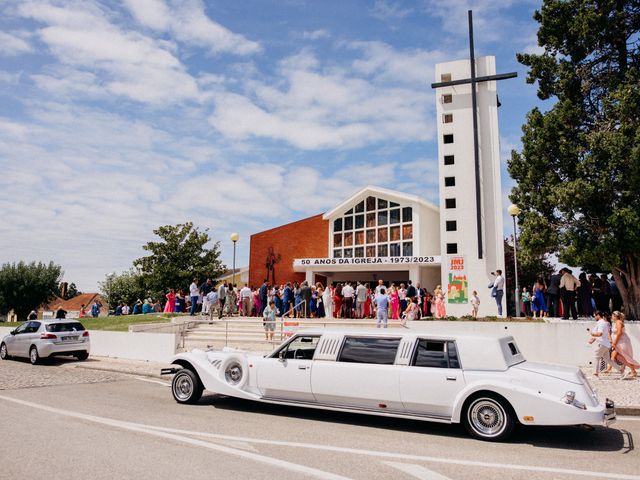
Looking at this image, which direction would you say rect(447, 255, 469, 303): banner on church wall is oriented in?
toward the camera

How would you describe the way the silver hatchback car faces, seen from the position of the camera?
facing away from the viewer and to the left of the viewer

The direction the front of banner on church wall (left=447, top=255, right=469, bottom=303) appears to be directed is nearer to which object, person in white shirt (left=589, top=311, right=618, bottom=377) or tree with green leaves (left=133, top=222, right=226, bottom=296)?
the person in white shirt

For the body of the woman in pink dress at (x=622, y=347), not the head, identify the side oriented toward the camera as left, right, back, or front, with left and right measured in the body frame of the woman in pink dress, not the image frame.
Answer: left

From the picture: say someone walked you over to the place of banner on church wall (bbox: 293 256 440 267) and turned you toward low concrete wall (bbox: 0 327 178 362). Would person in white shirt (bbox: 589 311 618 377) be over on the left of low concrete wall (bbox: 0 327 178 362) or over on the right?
left

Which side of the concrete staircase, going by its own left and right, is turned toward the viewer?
front

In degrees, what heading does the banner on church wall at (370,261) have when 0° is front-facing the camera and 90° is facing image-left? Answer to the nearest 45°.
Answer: approximately 0°

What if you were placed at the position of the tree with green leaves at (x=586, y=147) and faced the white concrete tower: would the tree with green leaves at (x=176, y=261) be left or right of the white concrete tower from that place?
left

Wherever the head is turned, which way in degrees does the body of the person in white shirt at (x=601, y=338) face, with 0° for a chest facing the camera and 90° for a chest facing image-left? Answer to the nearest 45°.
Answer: approximately 90°

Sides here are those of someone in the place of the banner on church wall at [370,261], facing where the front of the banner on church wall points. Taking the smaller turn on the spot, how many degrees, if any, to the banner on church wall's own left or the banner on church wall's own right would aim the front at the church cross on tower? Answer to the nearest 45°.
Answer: approximately 45° to the banner on church wall's own left

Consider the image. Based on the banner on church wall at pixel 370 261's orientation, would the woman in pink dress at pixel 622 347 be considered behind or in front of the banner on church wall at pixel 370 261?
in front
